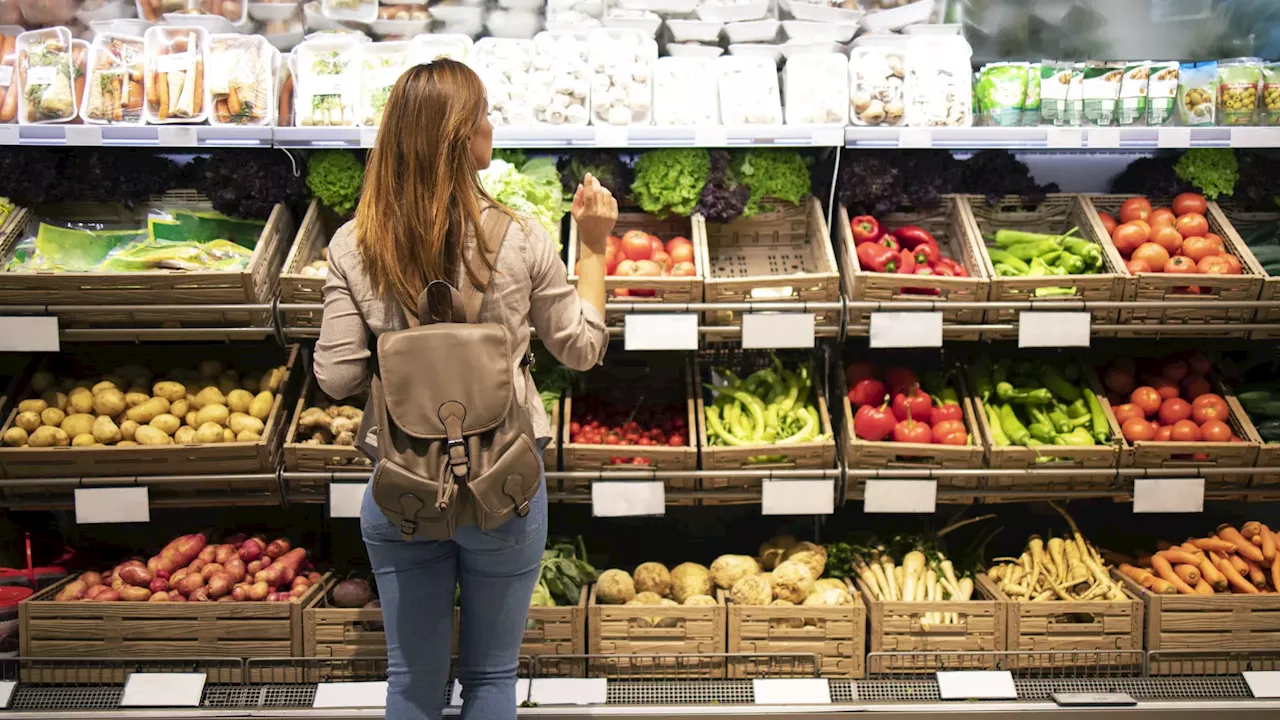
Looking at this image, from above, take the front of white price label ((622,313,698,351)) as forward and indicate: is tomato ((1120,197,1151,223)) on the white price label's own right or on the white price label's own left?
on the white price label's own left

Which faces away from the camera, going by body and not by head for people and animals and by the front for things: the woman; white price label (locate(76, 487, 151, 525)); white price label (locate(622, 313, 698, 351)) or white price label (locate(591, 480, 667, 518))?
the woman

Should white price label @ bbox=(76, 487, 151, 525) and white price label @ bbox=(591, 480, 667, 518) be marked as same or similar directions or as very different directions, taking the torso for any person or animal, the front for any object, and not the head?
same or similar directions

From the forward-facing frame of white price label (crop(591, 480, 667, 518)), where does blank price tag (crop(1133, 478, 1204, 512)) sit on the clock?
The blank price tag is roughly at 9 o'clock from the white price label.

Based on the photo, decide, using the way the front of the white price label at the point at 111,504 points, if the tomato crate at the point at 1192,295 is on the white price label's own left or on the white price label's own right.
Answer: on the white price label's own left

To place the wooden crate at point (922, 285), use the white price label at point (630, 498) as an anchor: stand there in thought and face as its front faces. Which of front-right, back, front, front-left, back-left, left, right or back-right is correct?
left

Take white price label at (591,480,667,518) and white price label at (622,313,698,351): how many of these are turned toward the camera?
2

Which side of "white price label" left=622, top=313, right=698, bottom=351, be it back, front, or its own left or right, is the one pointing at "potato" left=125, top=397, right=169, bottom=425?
right

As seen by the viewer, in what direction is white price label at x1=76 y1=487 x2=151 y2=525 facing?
toward the camera

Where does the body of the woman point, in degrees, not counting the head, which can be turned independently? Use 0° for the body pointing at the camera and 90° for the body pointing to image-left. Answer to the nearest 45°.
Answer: approximately 180°

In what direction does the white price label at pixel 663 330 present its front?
toward the camera

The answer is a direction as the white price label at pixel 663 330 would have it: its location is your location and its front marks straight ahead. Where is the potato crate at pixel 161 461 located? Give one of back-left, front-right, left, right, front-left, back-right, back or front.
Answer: right

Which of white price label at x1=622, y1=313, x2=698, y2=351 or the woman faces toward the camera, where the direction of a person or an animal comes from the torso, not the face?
the white price label

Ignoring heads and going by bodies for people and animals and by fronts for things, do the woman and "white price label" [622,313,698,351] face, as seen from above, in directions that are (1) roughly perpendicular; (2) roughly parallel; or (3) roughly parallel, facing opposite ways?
roughly parallel, facing opposite ways
